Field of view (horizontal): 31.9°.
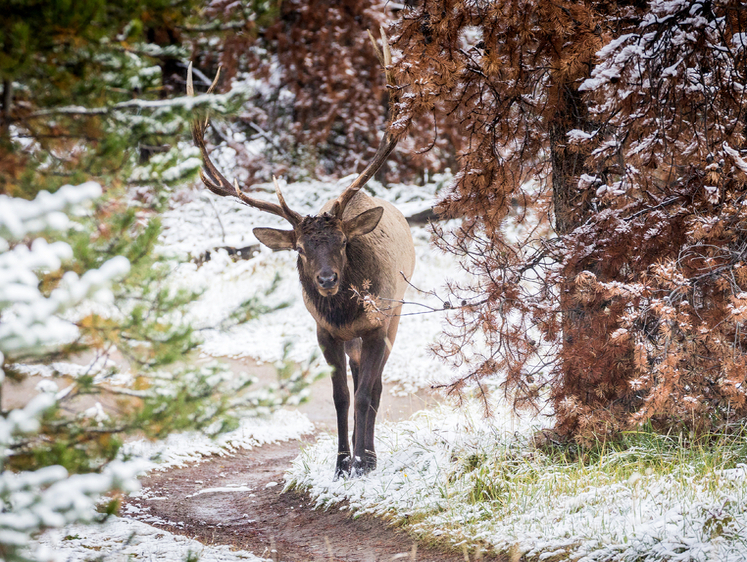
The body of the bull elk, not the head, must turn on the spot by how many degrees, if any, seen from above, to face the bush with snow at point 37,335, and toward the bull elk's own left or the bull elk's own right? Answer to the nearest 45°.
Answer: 0° — it already faces it

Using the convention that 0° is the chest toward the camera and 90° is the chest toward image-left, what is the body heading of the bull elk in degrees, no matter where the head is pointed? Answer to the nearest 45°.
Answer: approximately 0°

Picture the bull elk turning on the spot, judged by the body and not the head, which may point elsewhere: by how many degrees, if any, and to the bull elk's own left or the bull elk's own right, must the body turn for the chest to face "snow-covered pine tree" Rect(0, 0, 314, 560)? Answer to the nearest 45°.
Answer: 0° — it already faces it

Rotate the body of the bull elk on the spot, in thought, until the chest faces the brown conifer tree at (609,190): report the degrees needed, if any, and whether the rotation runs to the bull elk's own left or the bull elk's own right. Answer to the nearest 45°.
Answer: approximately 45° to the bull elk's own left
